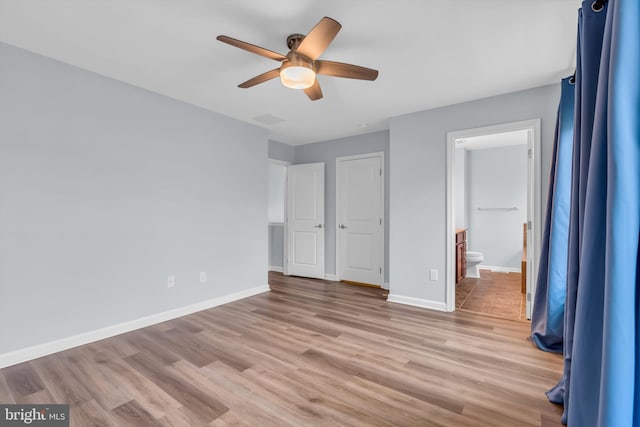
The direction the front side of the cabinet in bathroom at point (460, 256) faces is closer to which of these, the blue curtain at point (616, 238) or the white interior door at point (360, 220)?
the blue curtain

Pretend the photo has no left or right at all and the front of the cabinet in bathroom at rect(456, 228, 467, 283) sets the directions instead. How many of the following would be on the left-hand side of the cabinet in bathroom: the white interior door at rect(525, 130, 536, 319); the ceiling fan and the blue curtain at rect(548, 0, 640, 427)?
0

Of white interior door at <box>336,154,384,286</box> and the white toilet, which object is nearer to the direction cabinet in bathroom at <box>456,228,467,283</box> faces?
the white toilet

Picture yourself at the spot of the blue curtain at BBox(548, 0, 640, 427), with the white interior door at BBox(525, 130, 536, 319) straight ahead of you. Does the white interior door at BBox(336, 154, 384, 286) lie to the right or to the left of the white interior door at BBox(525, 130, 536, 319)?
left

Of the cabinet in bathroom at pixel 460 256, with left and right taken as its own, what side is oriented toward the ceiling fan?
right

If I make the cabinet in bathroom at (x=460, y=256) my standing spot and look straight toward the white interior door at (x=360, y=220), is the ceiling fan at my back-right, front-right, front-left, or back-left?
front-left

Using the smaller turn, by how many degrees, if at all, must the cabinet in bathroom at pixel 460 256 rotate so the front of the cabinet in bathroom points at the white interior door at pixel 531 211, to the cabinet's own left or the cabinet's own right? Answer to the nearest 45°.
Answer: approximately 45° to the cabinet's own right

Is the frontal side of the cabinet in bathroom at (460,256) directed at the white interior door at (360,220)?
no

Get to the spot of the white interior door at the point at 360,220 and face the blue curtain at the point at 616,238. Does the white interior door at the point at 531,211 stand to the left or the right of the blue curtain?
left

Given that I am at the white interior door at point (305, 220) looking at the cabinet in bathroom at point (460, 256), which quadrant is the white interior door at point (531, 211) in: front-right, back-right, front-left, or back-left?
front-right

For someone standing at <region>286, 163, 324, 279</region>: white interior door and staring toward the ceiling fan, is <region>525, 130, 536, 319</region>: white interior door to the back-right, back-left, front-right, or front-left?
front-left

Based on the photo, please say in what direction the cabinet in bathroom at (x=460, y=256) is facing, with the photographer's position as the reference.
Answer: facing to the right of the viewer

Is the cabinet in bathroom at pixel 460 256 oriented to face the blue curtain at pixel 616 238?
no

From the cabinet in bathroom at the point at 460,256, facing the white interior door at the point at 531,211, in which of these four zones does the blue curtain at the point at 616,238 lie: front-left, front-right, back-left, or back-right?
front-right

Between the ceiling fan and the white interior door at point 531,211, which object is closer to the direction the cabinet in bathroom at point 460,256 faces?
the white interior door

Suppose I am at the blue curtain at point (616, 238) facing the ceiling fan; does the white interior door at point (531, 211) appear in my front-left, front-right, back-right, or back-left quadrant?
front-right

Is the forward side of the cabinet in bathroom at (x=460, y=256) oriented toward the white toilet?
no
